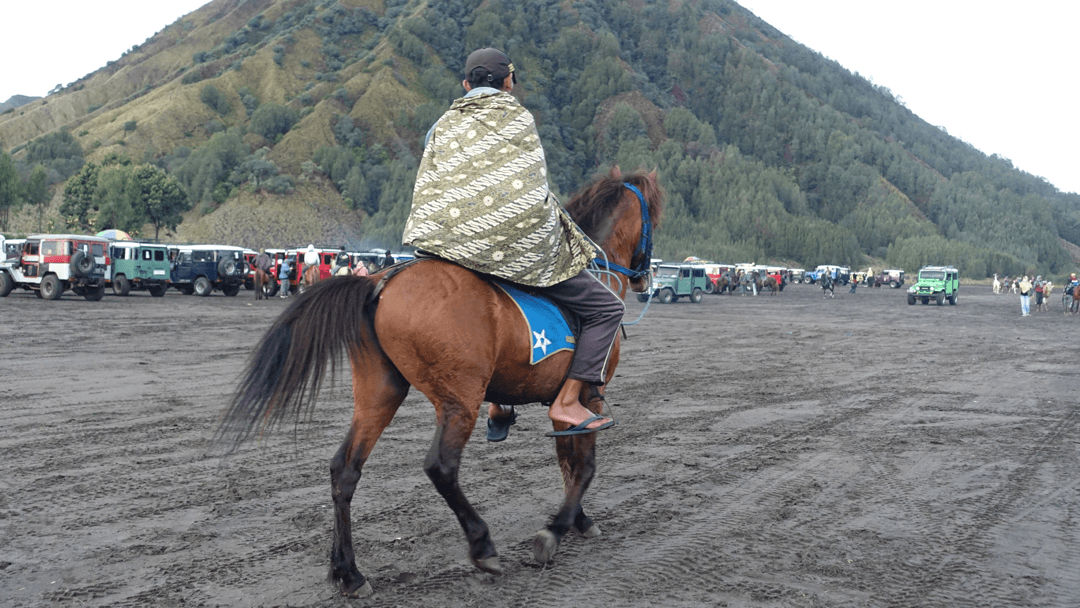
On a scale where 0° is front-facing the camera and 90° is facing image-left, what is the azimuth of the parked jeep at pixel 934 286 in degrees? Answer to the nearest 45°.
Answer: approximately 45°

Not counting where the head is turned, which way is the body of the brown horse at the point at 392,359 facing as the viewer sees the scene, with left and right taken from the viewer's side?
facing away from the viewer and to the right of the viewer

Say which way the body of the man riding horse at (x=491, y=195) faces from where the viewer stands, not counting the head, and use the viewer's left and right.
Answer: facing away from the viewer and to the right of the viewer

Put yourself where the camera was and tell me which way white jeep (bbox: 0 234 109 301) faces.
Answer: facing away from the viewer and to the left of the viewer

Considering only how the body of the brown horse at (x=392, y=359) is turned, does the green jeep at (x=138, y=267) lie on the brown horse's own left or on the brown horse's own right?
on the brown horse's own left

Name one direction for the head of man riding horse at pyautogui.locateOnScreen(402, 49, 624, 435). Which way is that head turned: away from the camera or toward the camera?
away from the camera

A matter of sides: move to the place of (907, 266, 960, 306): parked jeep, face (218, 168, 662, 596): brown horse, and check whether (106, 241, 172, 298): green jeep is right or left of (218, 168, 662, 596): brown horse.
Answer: right

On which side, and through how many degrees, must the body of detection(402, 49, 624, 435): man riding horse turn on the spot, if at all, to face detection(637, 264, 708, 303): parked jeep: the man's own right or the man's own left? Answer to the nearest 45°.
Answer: approximately 45° to the man's own left
